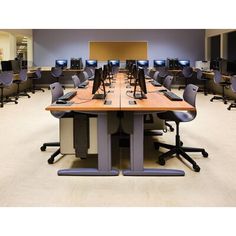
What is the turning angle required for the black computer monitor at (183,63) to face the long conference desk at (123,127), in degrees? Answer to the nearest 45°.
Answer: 0° — it already faces it

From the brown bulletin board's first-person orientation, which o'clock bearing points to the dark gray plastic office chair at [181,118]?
The dark gray plastic office chair is roughly at 12 o'clock from the brown bulletin board.

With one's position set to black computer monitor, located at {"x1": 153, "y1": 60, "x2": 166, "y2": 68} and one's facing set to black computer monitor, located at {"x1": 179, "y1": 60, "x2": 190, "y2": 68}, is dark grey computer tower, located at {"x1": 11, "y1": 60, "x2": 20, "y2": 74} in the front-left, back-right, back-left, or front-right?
back-right

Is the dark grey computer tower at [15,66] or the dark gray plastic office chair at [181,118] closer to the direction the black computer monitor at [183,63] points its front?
the dark gray plastic office chair

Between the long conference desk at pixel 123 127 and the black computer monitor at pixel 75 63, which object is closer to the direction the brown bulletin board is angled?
the long conference desk

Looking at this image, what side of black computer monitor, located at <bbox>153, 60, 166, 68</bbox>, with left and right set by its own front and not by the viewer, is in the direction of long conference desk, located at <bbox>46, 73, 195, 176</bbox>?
front

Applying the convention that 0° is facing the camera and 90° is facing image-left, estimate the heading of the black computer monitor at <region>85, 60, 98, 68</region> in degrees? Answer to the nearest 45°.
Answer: approximately 0°
